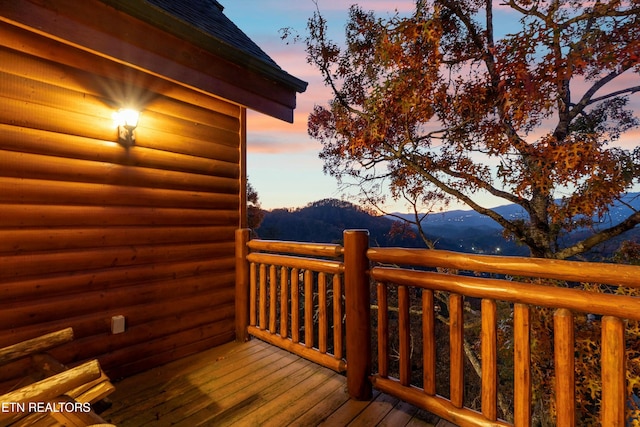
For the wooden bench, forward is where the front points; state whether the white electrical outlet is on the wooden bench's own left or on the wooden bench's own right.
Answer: on the wooden bench's own left

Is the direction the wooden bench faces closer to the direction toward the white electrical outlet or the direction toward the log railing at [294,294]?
the log railing

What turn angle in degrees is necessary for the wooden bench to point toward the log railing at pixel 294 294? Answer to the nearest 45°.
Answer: approximately 45° to its left

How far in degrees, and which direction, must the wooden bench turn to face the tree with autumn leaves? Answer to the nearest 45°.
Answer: approximately 45° to its left

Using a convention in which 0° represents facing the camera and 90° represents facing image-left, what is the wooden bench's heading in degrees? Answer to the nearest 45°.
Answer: approximately 315°

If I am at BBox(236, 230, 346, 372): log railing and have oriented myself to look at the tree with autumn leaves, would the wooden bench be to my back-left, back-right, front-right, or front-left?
back-right

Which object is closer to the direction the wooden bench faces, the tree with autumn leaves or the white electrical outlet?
the tree with autumn leaves

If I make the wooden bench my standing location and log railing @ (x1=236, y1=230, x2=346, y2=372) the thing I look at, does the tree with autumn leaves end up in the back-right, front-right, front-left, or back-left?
front-right

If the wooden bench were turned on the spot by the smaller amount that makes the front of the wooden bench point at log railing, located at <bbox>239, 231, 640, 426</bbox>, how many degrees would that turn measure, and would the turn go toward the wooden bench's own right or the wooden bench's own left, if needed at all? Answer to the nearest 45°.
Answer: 0° — it already faces it
